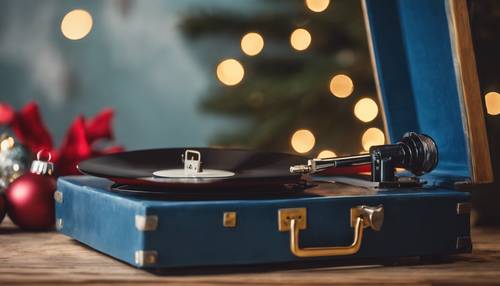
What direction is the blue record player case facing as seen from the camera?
toward the camera

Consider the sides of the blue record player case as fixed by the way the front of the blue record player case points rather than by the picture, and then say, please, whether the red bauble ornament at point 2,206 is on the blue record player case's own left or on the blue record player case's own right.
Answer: on the blue record player case's own right

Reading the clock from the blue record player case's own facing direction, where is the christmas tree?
The christmas tree is roughly at 6 o'clock from the blue record player case.
